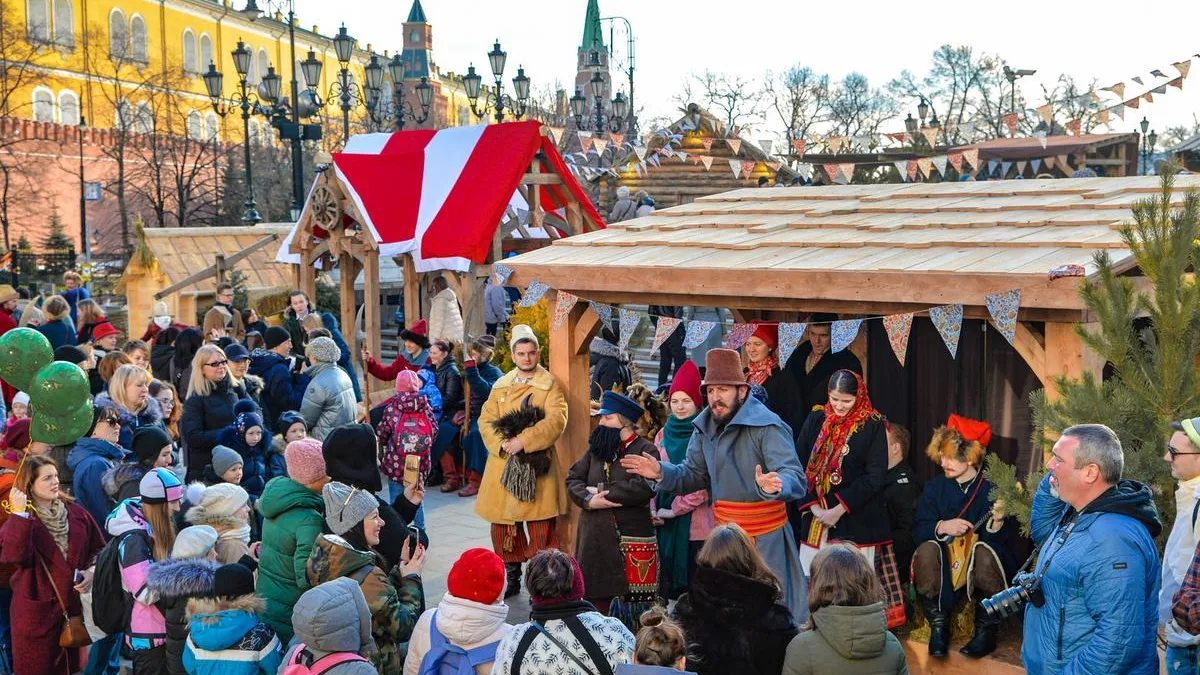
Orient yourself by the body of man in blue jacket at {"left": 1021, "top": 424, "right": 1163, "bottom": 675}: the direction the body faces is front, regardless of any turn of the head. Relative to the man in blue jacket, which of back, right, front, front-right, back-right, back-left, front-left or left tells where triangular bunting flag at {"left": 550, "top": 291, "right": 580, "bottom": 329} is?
front-right

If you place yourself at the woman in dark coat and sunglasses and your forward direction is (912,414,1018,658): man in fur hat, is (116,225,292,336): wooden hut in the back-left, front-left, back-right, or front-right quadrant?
back-left

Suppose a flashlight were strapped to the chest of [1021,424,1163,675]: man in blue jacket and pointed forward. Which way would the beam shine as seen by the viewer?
to the viewer's left

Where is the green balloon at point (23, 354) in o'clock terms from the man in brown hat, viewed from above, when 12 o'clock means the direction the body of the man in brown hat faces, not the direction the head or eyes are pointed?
The green balloon is roughly at 2 o'clock from the man in brown hat.

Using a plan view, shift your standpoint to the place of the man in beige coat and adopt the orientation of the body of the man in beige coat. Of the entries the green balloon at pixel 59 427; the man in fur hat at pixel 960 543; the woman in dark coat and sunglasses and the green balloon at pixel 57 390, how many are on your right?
3

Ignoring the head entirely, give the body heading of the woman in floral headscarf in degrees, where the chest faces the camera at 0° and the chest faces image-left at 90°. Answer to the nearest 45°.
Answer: approximately 45°

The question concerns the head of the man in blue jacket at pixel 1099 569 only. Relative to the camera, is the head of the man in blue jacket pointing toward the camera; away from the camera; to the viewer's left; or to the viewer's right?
to the viewer's left

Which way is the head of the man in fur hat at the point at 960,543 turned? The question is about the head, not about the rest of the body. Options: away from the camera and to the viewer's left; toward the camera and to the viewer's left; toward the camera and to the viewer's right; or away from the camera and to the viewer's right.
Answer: toward the camera and to the viewer's left

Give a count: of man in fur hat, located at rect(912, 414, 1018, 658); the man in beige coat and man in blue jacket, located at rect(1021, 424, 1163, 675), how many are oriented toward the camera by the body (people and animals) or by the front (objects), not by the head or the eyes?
2

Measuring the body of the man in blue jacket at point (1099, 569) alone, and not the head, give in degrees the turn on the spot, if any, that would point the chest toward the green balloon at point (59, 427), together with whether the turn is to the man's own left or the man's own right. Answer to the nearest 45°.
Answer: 0° — they already face it
